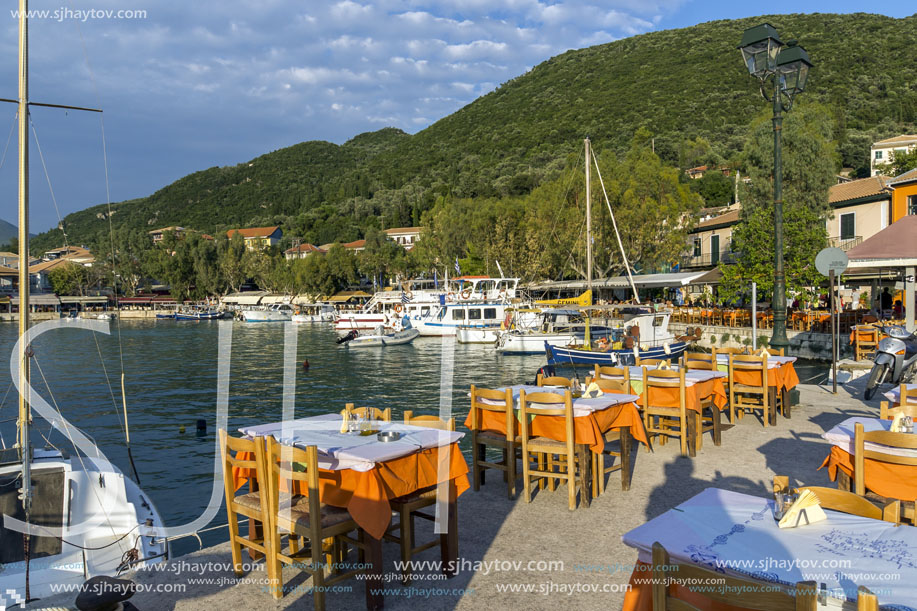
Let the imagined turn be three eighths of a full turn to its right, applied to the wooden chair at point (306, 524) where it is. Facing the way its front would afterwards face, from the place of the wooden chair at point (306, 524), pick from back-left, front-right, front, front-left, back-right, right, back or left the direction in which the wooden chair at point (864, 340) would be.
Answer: back-left

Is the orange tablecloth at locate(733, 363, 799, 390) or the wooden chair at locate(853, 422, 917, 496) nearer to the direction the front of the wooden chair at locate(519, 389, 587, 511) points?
the orange tablecloth

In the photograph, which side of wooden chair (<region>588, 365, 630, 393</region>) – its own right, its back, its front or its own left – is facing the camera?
front

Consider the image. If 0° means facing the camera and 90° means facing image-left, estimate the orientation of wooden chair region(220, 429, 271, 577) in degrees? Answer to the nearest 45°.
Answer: approximately 225°

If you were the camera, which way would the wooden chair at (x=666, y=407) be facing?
facing away from the viewer and to the right of the viewer

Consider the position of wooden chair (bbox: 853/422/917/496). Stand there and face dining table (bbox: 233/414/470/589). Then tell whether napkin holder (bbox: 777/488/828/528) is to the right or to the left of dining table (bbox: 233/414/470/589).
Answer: left

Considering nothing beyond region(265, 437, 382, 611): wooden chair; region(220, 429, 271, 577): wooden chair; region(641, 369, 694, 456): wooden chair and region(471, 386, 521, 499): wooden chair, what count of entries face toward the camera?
0

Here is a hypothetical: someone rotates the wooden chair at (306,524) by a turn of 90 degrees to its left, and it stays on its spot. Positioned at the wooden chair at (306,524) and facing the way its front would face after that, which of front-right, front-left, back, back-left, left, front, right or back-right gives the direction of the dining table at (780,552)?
back

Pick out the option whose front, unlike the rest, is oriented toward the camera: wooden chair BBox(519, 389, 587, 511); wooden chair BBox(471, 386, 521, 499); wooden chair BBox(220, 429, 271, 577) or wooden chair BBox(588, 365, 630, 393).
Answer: wooden chair BBox(588, 365, 630, 393)

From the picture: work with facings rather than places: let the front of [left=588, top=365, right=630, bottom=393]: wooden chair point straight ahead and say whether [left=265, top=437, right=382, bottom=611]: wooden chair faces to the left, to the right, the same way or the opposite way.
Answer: the opposite way

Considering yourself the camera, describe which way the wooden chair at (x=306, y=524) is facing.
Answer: facing away from the viewer and to the right of the viewer

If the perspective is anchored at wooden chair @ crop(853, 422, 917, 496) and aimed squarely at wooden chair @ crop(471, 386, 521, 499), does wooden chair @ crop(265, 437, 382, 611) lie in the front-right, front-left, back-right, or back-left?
front-left

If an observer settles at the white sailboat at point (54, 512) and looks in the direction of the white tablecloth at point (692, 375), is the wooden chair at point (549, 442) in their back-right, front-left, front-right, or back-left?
front-right

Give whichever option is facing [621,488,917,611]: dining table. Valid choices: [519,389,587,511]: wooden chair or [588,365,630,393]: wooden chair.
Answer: [588,365,630,393]: wooden chair

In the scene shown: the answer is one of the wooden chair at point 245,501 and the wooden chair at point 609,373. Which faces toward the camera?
the wooden chair at point 609,373

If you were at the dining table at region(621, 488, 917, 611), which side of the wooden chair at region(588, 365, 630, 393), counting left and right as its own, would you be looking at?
front

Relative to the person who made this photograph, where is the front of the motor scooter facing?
facing the viewer and to the left of the viewer
